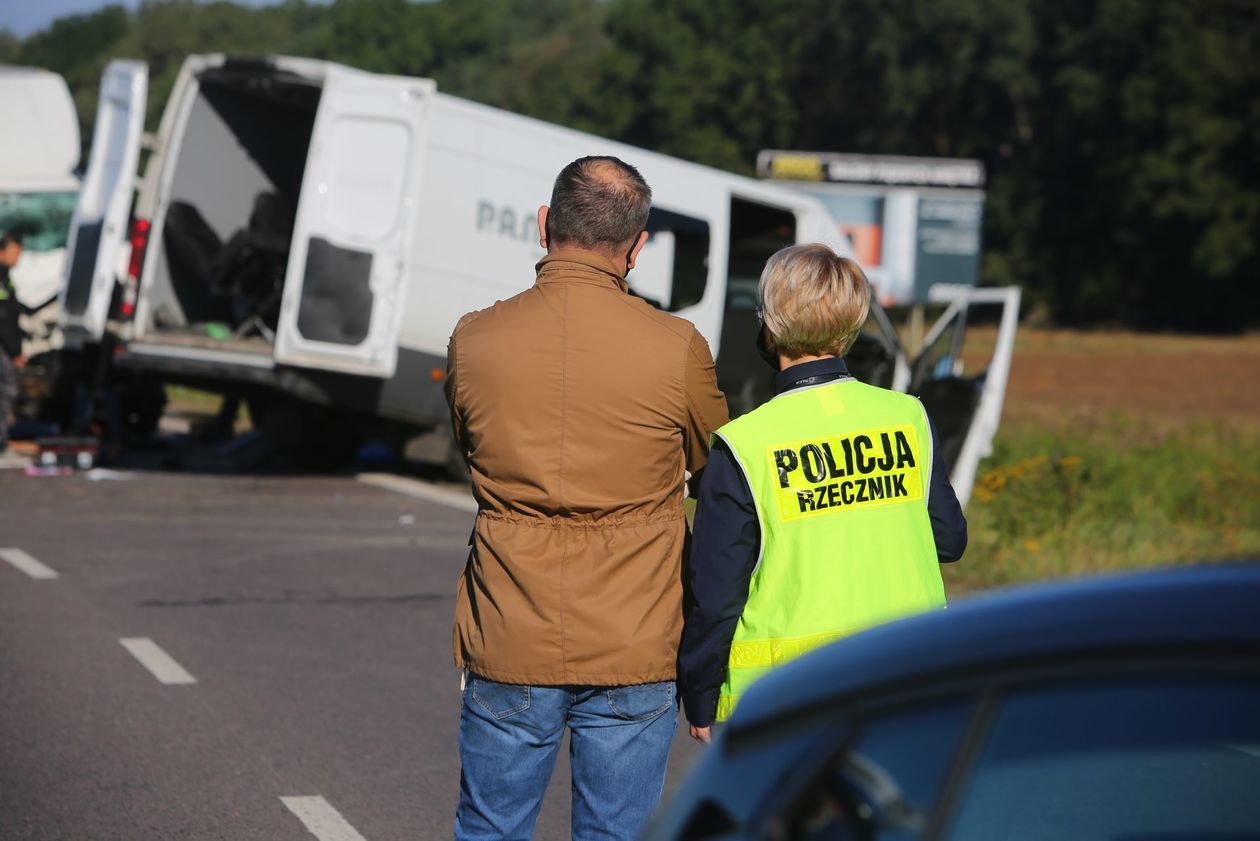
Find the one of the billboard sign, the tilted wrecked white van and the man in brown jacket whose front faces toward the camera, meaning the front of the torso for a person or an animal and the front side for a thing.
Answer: the billboard sign

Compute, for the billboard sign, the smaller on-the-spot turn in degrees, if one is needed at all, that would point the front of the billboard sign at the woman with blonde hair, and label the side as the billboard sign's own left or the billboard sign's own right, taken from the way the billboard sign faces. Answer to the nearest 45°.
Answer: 0° — it already faces them

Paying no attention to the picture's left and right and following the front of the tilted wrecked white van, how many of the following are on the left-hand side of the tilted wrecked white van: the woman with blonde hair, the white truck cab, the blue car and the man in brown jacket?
1

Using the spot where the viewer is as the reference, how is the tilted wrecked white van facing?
facing away from the viewer and to the right of the viewer

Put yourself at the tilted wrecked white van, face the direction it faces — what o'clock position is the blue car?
The blue car is roughly at 4 o'clock from the tilted wrecked white van.

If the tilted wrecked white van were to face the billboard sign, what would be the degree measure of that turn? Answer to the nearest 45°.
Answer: approximately 45° to its left

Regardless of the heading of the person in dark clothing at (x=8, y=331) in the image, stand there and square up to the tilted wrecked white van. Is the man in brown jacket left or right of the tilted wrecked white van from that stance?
right

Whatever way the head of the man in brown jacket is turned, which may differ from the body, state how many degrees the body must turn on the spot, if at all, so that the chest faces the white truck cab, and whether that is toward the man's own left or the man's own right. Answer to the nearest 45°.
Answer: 0° — they already face it

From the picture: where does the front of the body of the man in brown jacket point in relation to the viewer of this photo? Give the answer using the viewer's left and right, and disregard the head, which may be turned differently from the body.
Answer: facing away from the viewer

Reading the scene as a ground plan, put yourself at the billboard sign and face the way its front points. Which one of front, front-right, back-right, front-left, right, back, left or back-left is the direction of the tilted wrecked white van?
front

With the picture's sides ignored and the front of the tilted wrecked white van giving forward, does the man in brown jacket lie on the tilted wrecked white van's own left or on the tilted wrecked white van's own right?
on the tilted wrecked white van's own right

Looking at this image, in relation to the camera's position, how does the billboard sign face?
facing the viewer

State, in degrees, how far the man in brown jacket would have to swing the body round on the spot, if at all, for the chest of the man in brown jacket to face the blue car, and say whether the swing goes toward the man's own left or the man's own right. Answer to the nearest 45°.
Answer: approximately 180°
